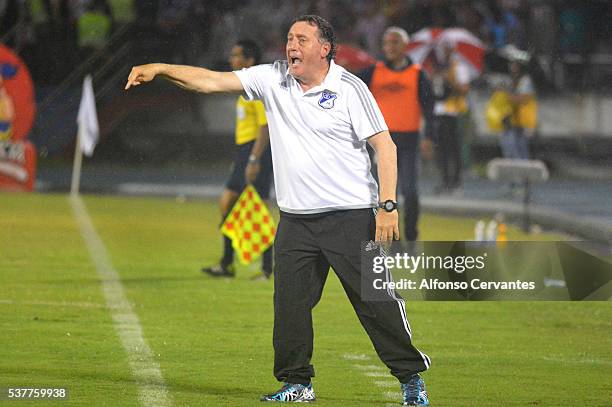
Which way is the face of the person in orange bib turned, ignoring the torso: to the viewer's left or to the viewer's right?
to the viewer's left

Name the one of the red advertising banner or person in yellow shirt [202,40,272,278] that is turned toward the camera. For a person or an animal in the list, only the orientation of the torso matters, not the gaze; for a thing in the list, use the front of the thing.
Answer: the red advertising banner

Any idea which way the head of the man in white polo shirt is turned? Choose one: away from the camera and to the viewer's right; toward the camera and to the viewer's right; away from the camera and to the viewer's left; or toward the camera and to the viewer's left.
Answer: toward the camera and to the viewer's left

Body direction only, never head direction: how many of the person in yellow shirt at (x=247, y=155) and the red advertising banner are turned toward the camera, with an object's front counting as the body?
1

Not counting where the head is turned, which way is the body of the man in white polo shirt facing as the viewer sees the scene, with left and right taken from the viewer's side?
facing the viewer and to the left of the viewer

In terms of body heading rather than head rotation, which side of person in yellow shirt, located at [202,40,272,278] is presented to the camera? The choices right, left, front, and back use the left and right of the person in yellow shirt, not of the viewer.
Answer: left

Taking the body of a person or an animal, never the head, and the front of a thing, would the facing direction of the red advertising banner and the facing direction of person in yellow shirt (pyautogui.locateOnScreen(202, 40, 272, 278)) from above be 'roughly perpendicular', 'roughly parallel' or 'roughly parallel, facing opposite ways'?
roughly perpendicular

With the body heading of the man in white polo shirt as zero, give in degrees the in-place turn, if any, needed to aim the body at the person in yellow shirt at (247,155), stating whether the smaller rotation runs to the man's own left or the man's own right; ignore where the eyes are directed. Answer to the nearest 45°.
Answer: approximately 135° to the man's own right

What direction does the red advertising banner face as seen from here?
toward the camera

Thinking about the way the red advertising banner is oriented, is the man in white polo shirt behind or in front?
in front
